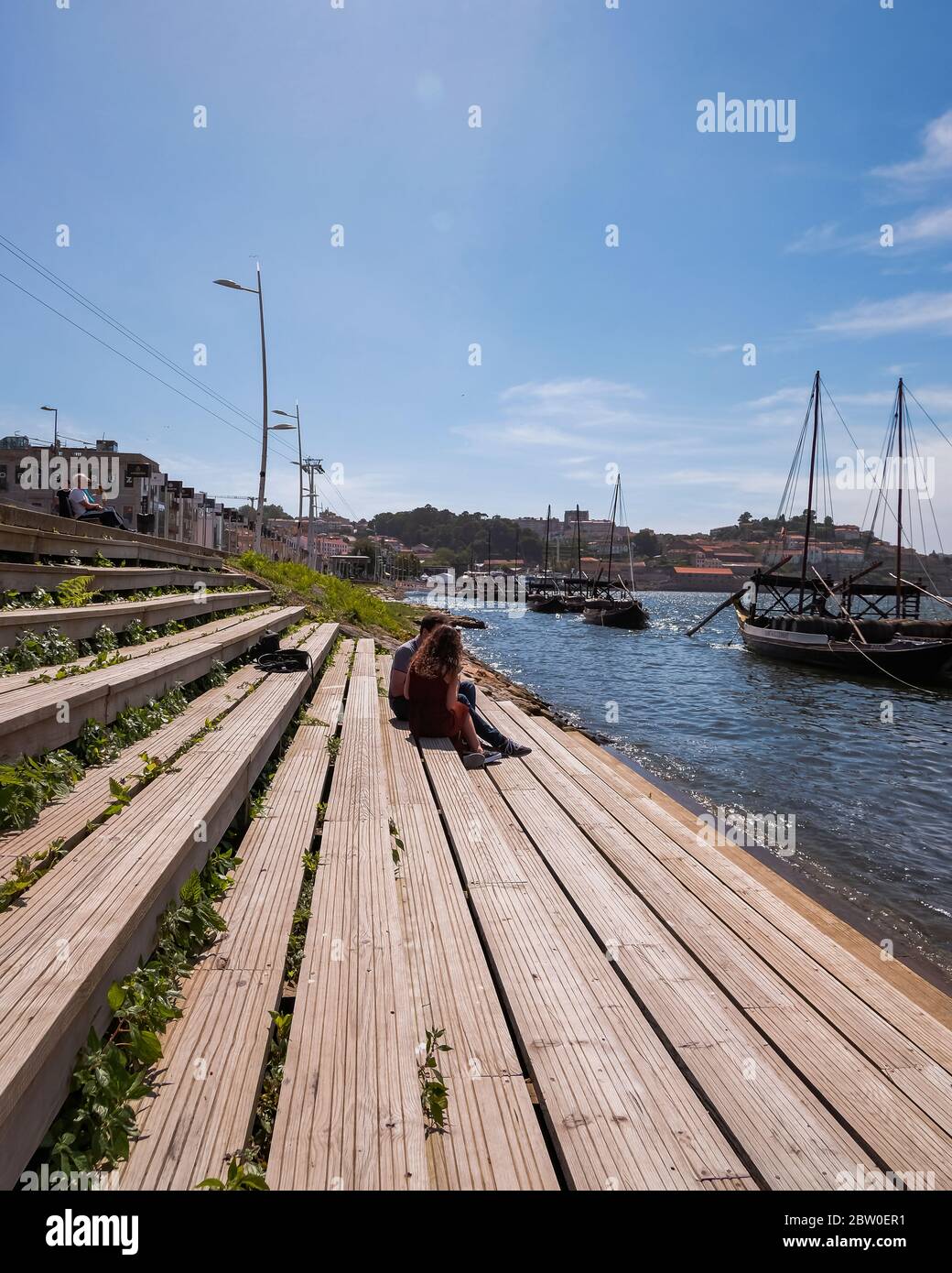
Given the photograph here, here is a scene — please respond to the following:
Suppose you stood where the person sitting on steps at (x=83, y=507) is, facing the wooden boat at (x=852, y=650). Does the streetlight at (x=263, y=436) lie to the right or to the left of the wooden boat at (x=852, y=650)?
left

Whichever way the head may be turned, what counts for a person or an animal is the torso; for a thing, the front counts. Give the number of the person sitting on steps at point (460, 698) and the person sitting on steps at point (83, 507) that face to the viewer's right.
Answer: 2

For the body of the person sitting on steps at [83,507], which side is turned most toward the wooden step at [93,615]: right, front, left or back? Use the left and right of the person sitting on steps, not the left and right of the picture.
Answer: right

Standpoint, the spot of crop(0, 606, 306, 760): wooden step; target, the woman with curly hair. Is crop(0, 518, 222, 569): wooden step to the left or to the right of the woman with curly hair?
left

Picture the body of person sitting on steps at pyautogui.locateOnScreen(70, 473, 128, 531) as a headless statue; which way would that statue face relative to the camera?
to the viewer's right

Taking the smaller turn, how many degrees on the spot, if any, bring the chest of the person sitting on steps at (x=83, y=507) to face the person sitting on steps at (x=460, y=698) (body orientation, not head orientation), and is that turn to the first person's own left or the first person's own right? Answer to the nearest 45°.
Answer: approximately 45° to the first person's own right

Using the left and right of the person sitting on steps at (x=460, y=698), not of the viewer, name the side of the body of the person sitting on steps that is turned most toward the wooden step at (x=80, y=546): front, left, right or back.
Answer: back

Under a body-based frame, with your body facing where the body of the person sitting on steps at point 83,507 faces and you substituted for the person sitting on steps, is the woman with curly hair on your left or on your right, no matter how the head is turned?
on your right

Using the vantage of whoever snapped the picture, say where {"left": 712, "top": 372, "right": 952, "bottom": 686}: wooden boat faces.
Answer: facing the viewer and to the right of the viewer

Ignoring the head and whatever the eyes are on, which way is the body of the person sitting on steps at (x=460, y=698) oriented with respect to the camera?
to the viewer's right
